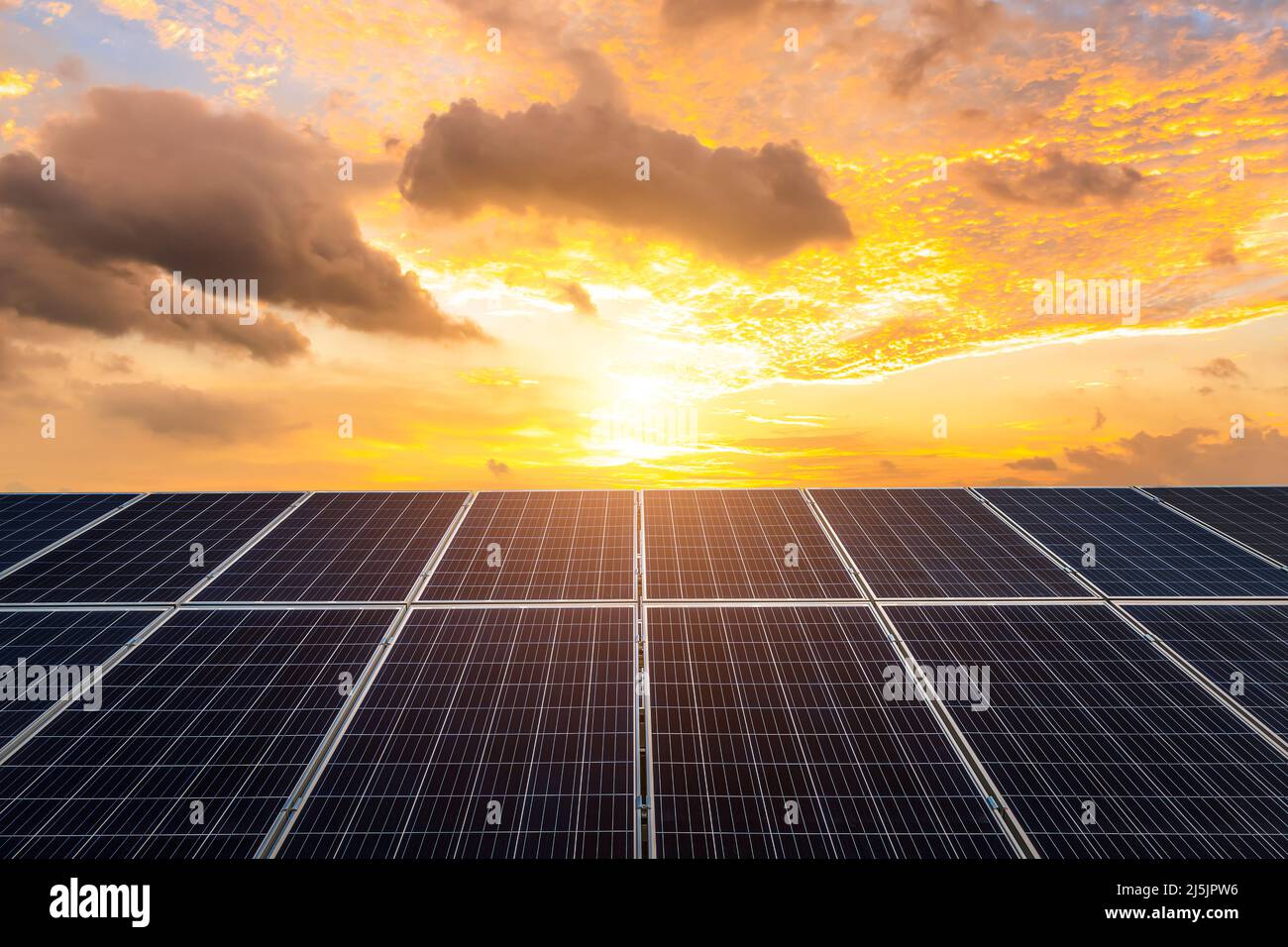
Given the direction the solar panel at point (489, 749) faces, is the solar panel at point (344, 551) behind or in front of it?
behind

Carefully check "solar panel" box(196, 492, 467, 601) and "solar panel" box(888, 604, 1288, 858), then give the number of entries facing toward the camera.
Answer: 2

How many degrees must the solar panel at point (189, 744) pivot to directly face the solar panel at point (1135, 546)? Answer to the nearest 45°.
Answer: approximately 90° to its left

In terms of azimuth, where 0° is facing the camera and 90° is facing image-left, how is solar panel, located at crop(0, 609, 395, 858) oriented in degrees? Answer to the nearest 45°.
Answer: approximately 0°

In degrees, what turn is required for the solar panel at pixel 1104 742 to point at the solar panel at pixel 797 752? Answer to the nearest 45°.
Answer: approximately 45° to its right

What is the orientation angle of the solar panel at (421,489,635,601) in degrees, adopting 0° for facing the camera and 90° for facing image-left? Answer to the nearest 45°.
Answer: approximately 0°

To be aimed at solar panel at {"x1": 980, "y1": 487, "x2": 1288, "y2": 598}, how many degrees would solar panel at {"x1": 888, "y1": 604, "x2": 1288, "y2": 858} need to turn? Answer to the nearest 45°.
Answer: approximately 180°

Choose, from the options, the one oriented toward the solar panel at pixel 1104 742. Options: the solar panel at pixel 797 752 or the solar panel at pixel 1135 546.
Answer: the solar panel at pixel 1135 546

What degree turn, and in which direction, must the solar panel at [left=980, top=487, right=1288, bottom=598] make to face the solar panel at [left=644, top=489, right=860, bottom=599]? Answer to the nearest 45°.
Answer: approximately 45° to its right
